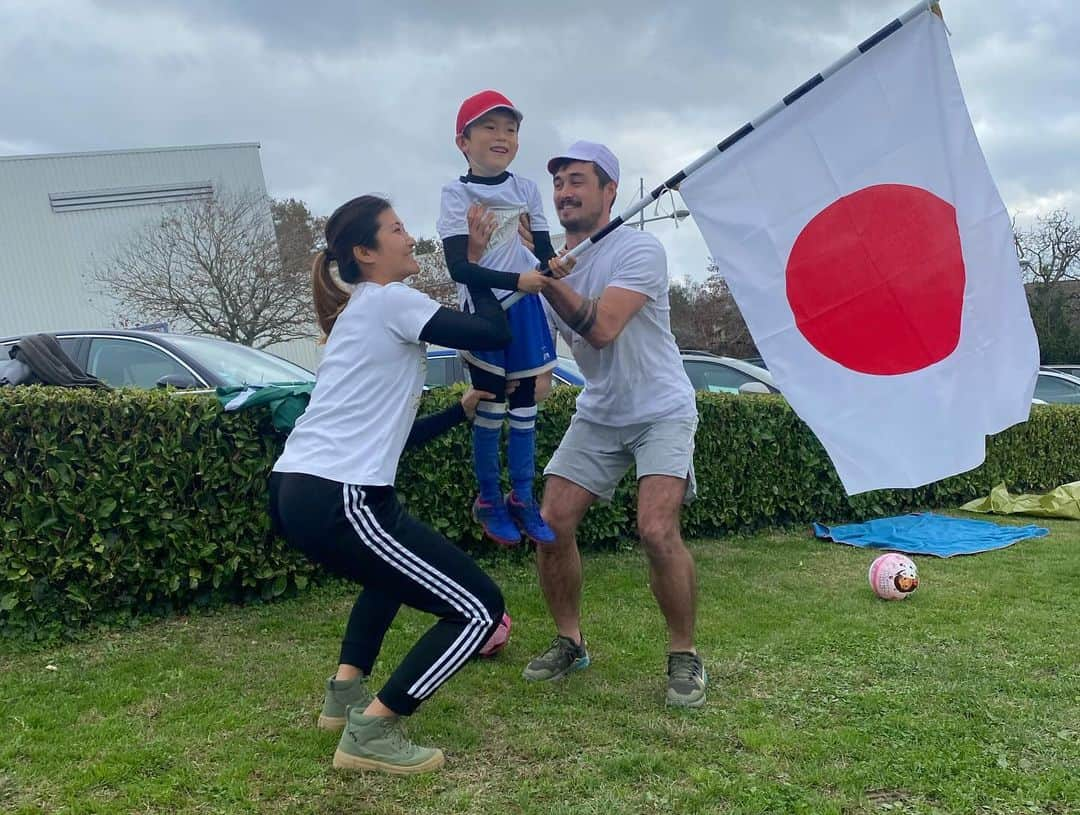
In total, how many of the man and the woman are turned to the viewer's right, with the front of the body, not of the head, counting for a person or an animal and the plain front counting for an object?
1

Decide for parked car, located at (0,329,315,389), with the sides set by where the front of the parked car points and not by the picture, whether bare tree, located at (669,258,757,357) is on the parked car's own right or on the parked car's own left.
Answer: on the parked car's own left

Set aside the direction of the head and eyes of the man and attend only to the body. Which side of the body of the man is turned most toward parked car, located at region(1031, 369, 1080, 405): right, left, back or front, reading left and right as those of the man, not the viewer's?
back

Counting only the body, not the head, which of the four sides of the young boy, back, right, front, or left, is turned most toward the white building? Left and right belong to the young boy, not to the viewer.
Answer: back

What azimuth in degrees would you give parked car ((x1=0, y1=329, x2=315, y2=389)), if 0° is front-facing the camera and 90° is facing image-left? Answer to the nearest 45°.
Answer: approximately 315°

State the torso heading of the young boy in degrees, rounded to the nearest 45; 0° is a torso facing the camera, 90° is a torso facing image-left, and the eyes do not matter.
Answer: approximately 315°

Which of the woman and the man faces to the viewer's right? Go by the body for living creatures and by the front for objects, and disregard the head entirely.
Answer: the woman

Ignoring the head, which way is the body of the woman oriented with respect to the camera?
to the viewer's right

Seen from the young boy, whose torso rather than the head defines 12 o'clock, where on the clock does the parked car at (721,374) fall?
The parked car is roughly at 8 o'clock from the young boy.

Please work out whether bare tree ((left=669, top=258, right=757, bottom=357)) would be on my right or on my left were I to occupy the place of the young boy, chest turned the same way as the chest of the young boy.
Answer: on my left

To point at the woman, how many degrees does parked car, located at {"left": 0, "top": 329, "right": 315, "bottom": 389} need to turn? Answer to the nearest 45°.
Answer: approximately 45° to its right

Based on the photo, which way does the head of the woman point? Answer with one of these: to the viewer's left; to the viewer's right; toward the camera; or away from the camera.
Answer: to the viewer's right

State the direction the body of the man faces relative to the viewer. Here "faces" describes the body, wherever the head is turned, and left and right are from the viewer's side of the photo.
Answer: facing the viewer and to the left of the viewer

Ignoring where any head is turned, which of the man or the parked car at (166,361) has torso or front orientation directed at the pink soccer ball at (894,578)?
the parked car
